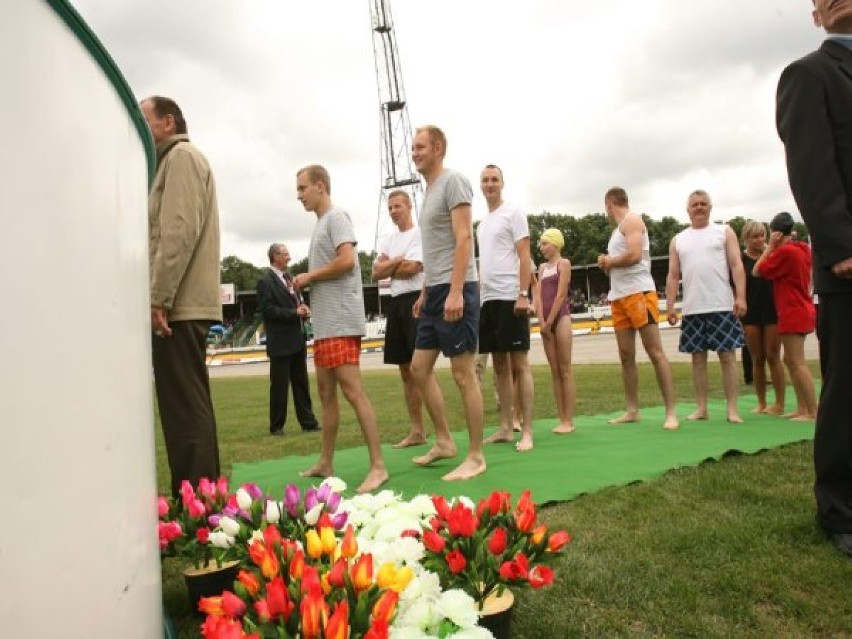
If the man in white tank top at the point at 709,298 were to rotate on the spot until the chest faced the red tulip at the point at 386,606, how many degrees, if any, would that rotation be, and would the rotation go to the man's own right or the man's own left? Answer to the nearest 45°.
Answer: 0° — they already face it

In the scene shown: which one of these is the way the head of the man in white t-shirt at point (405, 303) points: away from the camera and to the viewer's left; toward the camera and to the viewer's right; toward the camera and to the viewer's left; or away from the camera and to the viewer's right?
toward the camera and to the viewer's left

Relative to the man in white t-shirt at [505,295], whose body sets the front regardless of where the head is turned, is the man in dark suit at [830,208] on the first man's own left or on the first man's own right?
on the first man's own left

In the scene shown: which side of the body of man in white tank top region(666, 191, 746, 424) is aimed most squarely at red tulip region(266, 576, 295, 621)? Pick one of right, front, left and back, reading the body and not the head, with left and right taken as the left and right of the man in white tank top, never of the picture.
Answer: front

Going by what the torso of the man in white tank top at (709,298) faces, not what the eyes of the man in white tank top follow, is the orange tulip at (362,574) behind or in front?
in front

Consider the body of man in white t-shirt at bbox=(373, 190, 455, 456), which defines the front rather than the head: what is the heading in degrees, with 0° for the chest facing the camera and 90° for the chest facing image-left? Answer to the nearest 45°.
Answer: approximately 45°
